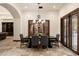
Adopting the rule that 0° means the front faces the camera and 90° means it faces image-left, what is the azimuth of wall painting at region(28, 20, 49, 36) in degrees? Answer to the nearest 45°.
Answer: approximately 0°

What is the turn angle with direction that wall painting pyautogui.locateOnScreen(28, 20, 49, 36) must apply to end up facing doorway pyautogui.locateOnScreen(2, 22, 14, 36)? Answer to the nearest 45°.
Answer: approximately 135° to its right
